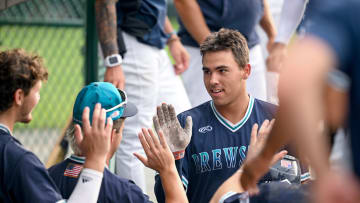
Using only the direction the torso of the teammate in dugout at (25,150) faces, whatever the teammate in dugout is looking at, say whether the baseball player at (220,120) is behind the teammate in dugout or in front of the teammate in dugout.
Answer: in front

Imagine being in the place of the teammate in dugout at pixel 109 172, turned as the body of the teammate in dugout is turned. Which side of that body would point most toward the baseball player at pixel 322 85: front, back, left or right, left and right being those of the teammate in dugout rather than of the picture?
right

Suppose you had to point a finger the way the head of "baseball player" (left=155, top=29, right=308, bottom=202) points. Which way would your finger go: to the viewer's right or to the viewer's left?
to the viewer's left

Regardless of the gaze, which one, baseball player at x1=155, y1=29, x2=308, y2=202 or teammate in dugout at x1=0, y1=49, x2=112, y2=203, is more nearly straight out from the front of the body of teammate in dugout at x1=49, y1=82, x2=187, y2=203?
the baseball player

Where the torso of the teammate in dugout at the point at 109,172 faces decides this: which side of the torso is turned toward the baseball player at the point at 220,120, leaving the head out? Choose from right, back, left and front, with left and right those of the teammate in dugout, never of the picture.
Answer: front

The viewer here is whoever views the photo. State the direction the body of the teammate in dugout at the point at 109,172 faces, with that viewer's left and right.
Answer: facing away from the viewer and to the right of the viewer

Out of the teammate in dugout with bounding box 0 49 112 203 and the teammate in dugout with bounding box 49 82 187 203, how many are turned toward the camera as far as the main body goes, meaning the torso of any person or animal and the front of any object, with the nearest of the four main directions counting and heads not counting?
0
